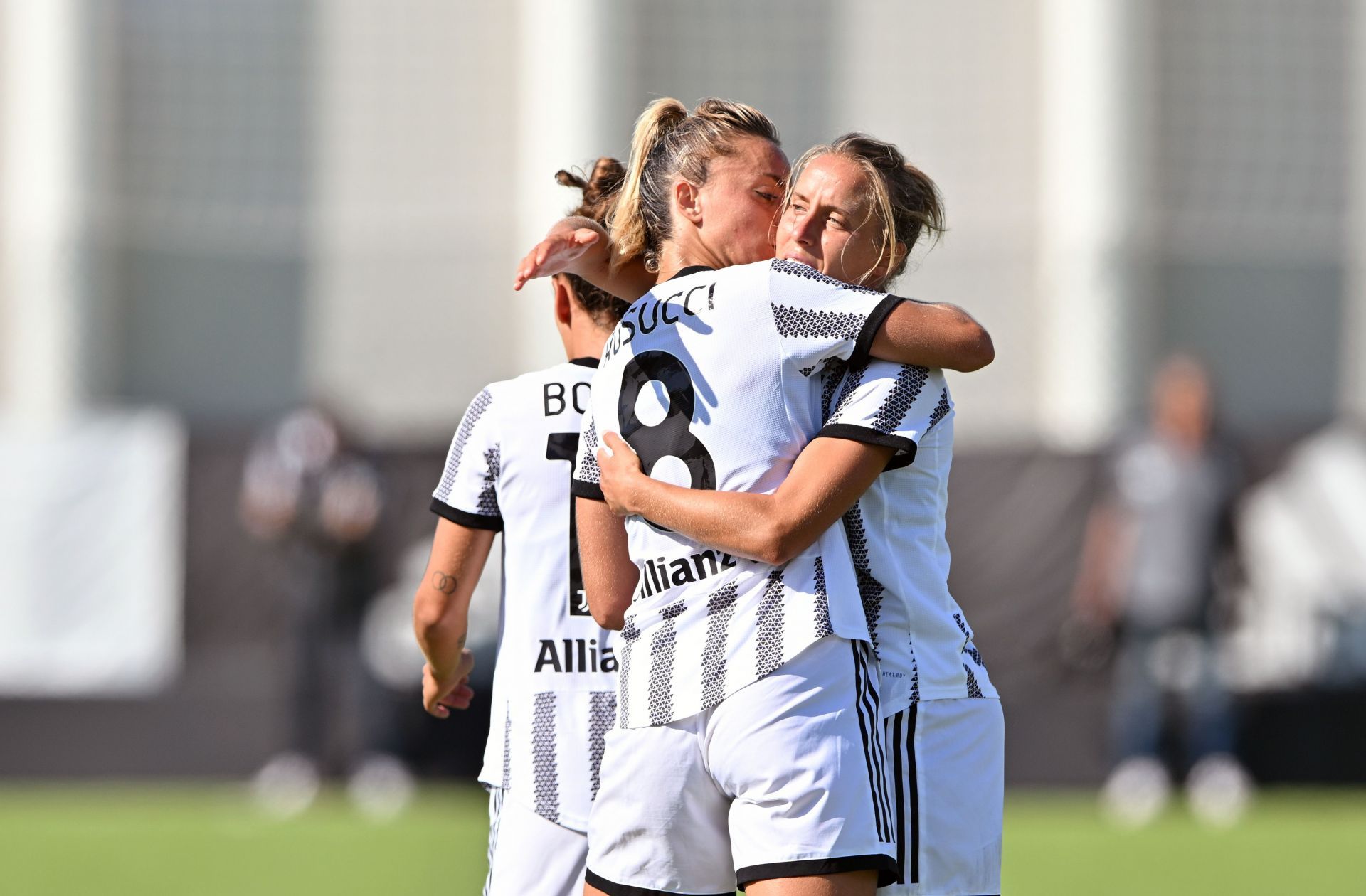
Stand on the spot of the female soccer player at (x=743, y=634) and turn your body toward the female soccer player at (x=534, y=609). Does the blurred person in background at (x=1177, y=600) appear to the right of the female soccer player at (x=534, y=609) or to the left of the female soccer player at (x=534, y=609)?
right

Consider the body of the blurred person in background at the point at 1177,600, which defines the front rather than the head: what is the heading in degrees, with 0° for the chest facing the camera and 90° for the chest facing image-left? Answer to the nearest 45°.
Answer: approximately 0°

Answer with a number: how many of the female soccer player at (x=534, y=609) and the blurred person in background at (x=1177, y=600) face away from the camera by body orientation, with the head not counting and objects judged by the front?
1

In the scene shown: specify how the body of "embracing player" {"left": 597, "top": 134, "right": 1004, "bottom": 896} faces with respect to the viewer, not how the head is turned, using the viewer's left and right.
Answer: facing to the left of the viewer

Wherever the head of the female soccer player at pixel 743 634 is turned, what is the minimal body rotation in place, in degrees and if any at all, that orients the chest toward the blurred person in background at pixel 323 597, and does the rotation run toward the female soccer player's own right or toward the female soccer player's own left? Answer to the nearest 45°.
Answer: approximately 45° to the female soccer player's own left

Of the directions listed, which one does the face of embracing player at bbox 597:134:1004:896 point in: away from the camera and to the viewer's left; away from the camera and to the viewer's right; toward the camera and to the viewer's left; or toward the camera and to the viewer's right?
toward the camera and to the viewer's left

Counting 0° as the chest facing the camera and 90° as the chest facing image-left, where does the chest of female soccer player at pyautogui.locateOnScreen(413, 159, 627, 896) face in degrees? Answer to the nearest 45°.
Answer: approximately 180°

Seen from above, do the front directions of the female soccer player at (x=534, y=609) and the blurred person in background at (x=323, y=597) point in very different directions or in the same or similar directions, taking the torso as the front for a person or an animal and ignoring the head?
very different directions
